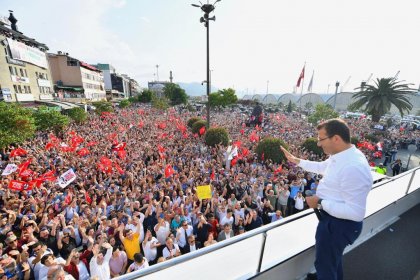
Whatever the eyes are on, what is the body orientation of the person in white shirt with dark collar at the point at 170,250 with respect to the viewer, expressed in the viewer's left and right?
facing the viewer and to the right of the viewer

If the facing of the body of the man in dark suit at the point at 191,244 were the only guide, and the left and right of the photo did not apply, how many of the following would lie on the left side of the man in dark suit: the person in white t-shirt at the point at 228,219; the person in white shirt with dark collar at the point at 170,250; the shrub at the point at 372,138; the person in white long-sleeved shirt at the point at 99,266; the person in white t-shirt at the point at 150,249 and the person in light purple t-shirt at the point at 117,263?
2

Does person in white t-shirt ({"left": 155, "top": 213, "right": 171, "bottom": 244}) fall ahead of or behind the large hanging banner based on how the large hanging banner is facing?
ahead

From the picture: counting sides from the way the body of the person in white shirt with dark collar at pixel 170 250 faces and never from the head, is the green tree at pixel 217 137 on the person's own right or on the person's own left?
on the person's own left

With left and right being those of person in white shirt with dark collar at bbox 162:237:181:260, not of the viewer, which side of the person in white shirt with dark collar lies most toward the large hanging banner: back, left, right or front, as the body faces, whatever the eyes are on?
back

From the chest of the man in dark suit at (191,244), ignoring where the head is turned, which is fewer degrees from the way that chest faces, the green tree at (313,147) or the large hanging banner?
the green tree

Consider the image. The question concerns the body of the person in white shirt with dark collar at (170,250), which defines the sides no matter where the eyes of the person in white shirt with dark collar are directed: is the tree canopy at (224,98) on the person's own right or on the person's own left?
on the person's own left

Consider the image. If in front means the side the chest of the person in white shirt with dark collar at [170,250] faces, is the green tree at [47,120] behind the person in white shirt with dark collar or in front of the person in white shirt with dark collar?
behind

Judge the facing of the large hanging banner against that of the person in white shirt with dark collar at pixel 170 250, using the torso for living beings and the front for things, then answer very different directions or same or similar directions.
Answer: same or similar directions

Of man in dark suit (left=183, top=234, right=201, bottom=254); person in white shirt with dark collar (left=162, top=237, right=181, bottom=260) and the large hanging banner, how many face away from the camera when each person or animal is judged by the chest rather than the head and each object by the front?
0

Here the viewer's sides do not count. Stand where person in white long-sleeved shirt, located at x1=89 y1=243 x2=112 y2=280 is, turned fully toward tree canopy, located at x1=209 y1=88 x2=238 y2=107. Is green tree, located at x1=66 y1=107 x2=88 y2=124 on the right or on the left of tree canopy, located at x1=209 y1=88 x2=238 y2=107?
left

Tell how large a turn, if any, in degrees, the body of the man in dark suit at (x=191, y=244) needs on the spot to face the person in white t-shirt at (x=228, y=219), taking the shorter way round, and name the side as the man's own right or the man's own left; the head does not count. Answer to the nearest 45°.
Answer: approximately 90° to the man's own left

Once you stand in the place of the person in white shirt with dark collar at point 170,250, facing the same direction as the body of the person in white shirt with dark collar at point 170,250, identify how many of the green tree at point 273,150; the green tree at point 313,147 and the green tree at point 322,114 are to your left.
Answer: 3

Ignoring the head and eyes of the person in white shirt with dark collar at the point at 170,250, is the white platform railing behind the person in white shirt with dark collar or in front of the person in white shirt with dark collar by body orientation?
in front

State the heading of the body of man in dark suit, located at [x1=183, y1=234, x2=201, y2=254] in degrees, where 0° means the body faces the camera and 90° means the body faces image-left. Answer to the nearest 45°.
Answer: approximately 315°

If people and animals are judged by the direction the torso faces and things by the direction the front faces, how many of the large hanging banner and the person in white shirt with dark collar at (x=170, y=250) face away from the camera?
0

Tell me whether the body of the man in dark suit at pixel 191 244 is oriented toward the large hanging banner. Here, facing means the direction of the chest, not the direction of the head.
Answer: no

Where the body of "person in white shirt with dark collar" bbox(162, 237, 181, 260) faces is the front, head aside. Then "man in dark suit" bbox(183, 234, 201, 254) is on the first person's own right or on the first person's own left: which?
on the first person's own left

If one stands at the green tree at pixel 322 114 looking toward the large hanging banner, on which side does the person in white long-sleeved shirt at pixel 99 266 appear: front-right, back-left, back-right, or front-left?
front-left
